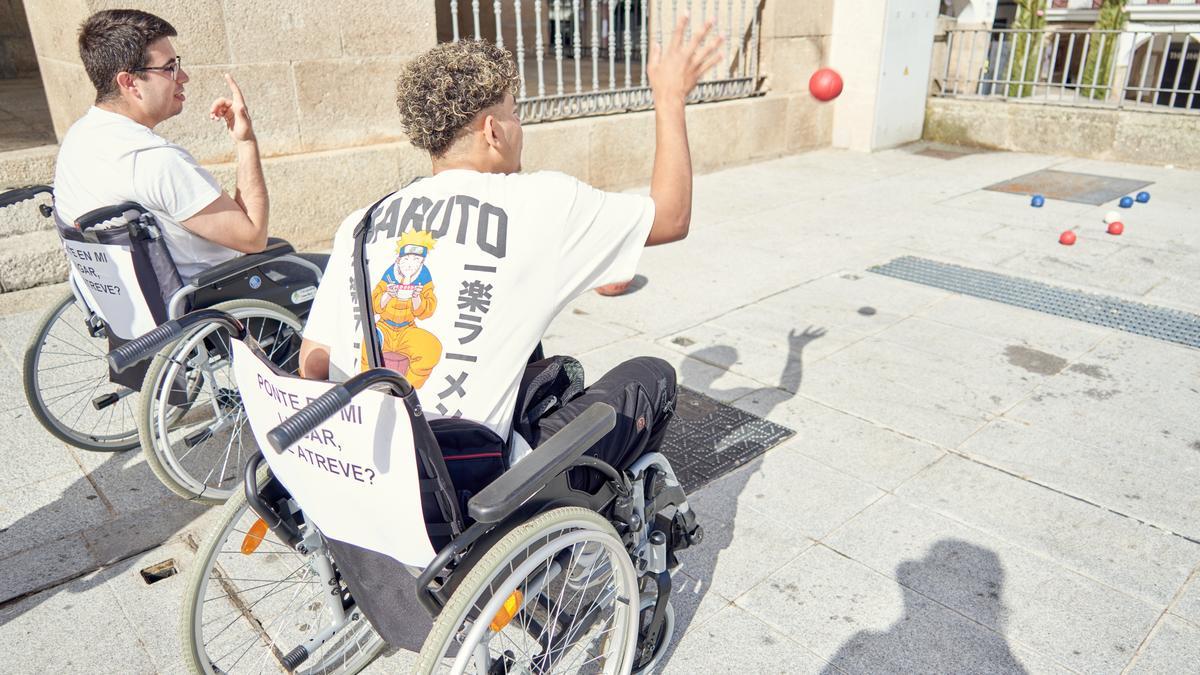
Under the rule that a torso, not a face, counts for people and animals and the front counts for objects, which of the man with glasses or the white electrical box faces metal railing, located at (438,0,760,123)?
the man with glasses

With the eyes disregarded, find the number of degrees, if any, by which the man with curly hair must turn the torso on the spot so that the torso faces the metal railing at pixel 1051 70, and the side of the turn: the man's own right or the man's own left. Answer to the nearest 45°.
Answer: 0° — they already face it

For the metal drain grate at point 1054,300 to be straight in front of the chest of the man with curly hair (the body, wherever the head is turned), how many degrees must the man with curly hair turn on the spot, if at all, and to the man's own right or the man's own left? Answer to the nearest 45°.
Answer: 0° — they already face it

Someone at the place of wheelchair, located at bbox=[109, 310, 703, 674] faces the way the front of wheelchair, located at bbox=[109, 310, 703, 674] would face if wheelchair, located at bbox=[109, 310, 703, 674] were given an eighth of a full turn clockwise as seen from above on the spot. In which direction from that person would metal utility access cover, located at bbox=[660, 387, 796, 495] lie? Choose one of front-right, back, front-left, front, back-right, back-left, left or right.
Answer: front-left

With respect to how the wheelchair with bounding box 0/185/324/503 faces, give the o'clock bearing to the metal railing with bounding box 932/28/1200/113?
The metal railing is roughly at 1 o'clock from the wheelchair.

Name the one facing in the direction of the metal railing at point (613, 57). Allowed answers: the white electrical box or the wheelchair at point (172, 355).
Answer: the wheelchair

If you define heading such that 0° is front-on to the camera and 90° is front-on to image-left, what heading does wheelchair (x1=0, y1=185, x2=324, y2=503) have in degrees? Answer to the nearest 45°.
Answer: approximately 225°

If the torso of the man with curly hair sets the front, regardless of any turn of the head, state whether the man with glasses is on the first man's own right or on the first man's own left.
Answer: on the first man's own left

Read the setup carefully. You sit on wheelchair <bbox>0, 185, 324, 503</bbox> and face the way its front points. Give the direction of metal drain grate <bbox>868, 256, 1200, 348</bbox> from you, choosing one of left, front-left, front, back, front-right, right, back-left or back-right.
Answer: front-right

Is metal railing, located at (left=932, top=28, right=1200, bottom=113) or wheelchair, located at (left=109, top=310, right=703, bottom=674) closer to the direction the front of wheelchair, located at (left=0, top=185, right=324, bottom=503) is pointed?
the metal railing

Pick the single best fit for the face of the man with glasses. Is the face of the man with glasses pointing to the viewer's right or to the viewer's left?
to the viewer's right

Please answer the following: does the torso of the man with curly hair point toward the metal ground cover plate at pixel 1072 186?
yes

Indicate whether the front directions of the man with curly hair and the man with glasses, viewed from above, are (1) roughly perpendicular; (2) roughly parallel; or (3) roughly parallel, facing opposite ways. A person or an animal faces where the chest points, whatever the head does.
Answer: roughly parallel

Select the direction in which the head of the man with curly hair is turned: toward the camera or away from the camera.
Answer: away from the camera

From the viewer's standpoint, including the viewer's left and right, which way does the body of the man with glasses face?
facing away from the viewer and to the right of the viewer

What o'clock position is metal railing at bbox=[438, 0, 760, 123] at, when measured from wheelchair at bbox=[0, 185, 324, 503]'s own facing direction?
The metal railing is roughly at 12 o'clock from the wheelchair.

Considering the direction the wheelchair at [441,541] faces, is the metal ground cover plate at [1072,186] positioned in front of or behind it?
in front

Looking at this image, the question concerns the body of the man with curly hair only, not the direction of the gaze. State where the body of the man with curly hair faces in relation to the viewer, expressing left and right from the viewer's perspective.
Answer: facing away from the viewer and to the right of the viewer
